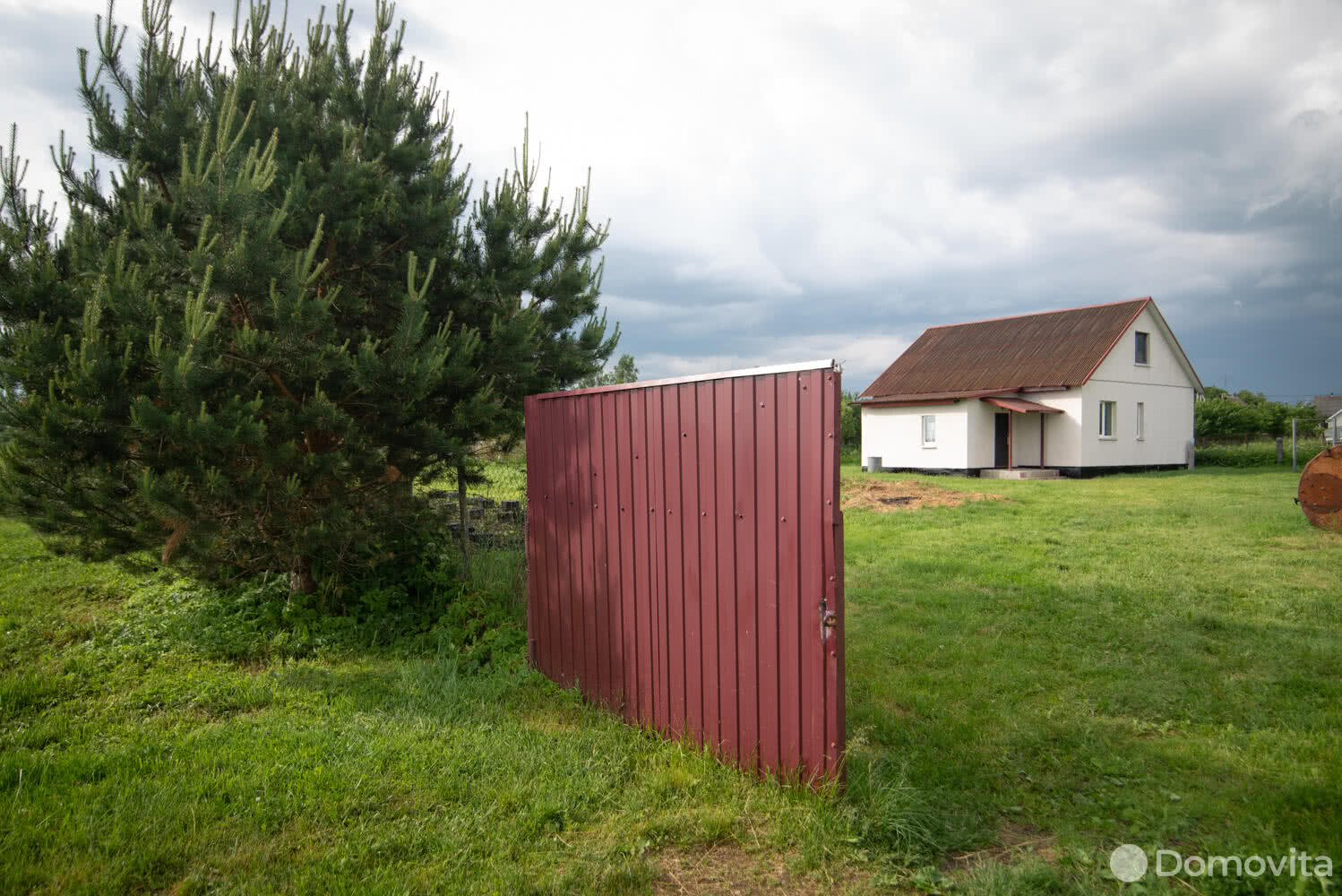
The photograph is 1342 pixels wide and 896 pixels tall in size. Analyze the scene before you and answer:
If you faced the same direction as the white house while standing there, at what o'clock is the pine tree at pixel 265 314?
The pine tree is roughly at 11 o'clock from the white house.

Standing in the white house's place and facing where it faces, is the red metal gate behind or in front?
in front

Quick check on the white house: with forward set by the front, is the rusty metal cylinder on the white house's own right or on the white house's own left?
on the white house's own left

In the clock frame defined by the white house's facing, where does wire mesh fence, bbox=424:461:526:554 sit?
The wire mesh fence is roughly at 11 o'clock from the white house.

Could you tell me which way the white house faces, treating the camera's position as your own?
facing the viewer and to the left of the viewer
